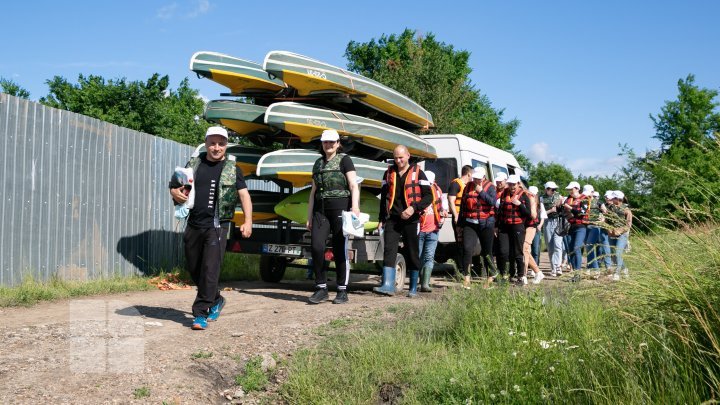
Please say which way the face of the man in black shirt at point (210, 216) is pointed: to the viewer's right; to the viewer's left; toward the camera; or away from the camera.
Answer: toward the camera

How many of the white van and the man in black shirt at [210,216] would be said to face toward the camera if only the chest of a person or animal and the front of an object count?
1

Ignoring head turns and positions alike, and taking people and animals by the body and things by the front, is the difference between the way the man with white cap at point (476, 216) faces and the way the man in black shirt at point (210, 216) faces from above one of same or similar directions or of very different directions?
same or similar directions

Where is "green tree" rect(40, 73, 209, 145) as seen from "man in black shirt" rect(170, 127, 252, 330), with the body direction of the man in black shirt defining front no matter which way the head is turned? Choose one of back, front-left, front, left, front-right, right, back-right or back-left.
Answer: back

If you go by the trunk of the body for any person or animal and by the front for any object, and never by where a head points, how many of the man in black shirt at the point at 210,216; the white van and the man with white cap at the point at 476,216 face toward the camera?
2

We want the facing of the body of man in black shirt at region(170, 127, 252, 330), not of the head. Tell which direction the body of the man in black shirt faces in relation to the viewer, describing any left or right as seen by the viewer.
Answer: facing the viewer

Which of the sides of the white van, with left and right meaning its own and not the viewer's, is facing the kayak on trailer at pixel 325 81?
back

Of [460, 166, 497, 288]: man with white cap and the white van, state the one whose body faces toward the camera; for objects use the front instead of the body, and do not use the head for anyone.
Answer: the man with white cap

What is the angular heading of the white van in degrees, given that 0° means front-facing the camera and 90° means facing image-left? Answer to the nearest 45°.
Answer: approximately 225°

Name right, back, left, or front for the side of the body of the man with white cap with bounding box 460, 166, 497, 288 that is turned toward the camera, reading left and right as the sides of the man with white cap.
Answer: front

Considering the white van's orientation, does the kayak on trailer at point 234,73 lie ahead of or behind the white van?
behind

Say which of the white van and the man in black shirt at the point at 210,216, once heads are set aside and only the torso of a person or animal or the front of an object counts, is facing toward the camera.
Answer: the man in black shirt

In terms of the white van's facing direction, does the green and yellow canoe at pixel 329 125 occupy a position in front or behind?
behind

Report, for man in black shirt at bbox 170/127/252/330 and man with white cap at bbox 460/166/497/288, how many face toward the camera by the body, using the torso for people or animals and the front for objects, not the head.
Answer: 2
